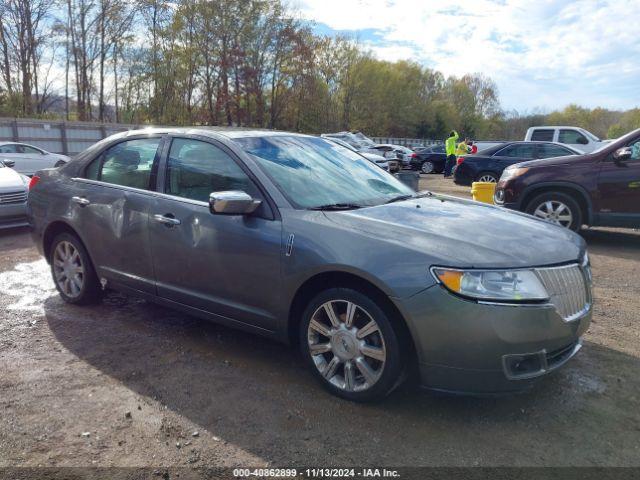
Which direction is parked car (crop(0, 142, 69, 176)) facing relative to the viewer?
to the viewer's right

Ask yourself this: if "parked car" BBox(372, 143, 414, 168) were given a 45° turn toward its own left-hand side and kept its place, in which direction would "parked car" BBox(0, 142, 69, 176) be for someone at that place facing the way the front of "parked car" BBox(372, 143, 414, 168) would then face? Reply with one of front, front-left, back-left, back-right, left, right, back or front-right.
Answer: back-right

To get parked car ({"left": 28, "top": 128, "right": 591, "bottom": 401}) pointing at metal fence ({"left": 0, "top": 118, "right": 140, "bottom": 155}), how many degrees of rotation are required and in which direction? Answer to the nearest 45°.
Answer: approximately 180°

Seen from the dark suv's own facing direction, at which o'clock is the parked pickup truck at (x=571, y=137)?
The parked pickup truck is roughly at 3 o'clock from the dark suv.

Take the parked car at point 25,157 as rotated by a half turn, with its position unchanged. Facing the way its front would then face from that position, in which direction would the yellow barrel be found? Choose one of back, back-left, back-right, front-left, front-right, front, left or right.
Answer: back-left

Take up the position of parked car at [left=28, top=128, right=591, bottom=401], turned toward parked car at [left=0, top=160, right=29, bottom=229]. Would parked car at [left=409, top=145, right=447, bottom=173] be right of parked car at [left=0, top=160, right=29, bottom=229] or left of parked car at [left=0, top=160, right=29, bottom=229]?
right

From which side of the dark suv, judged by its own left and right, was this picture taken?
left
